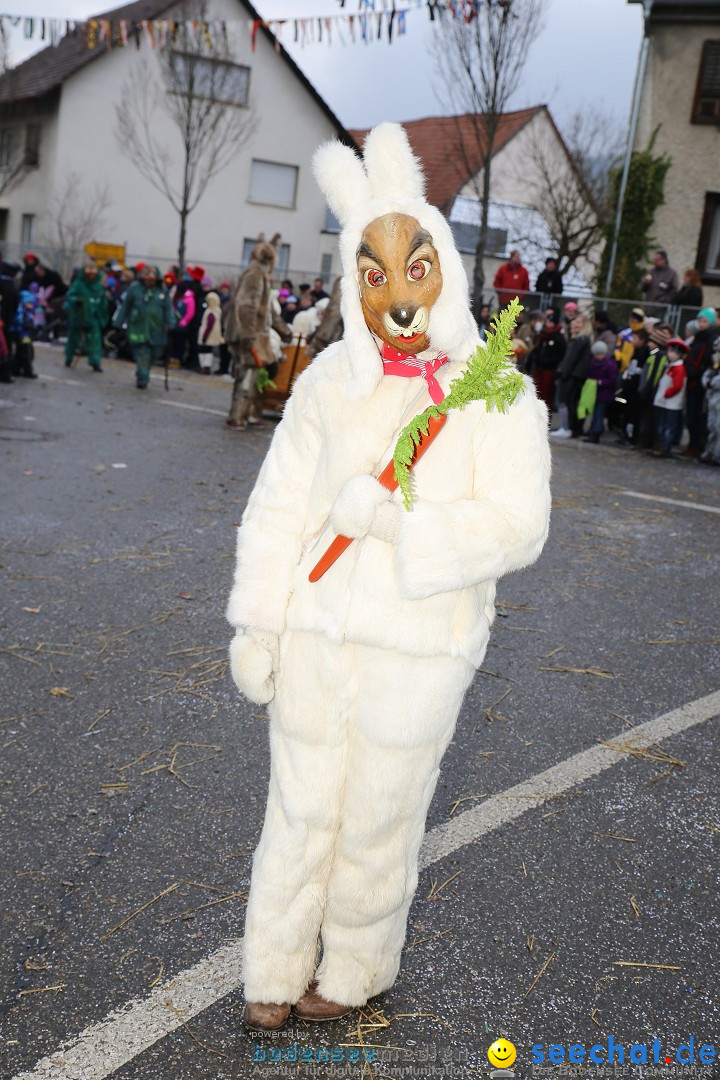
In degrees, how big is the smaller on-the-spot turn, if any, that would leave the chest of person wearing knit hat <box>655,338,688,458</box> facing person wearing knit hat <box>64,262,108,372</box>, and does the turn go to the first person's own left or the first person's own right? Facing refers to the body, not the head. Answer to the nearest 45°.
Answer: approximately 45° to the first person's own right

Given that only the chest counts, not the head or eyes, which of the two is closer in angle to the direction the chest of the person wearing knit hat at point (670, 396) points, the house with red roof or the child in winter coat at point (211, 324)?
the child in winter coat

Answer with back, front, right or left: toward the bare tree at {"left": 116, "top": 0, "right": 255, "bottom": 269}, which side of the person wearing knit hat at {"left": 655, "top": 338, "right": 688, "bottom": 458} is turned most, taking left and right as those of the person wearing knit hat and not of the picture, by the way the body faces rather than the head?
right

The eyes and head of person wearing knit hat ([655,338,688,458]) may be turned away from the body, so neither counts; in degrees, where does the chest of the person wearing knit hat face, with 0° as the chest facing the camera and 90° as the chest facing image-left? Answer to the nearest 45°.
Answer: approximately 45°

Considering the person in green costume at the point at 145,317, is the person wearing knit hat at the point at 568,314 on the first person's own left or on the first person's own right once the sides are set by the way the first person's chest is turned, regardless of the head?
on the first person's own left

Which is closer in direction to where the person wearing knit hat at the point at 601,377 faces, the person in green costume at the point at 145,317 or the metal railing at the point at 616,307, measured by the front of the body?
the person in green costume

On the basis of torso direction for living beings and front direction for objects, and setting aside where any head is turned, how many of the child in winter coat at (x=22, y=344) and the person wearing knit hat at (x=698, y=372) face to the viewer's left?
1

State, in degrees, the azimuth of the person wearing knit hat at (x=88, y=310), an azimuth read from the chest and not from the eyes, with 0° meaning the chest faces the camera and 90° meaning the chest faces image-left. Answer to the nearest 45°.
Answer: approximately 0°
